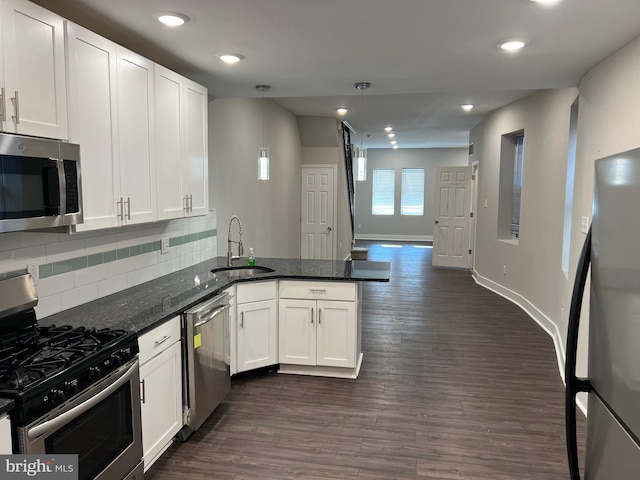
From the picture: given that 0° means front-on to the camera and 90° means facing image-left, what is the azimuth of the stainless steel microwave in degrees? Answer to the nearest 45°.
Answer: approximately 315°

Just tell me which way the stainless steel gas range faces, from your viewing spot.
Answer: facing the viewer and to the right of the viewer

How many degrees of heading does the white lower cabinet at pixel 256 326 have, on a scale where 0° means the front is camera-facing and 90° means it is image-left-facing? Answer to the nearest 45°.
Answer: approximately 315°

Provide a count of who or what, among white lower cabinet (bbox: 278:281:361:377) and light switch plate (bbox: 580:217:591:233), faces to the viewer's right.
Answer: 0

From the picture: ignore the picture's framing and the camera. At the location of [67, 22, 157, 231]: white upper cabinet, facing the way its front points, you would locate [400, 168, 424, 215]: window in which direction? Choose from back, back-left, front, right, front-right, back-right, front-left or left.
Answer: left

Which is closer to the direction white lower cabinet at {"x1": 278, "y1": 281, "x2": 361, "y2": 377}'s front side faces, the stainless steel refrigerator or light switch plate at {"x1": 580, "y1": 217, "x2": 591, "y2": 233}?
the stainless steel refrigerator

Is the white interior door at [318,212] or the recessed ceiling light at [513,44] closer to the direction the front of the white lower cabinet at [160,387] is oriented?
the recessed ceiling light

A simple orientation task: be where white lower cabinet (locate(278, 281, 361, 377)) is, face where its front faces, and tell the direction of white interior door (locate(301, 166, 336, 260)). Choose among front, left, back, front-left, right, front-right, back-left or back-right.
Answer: back

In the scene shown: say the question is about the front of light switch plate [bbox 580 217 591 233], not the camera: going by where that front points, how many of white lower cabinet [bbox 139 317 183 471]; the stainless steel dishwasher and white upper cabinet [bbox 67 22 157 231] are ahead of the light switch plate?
3

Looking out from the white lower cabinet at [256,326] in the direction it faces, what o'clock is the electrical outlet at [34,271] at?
The electrical outlet is roughly at 3 o'clock from the white lower cabinet.

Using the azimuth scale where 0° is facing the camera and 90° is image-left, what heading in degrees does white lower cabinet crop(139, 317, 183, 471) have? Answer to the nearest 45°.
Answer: approximately 315°

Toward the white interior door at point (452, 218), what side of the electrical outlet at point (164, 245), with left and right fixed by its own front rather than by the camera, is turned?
left

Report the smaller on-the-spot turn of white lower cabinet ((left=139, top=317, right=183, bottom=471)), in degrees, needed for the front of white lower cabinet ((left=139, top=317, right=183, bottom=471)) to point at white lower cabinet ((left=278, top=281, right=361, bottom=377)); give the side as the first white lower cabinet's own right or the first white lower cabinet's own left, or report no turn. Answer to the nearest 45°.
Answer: approximately 90° to the first white lower cabinet's own left
